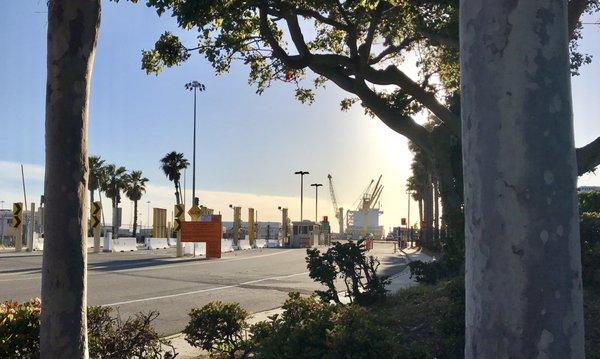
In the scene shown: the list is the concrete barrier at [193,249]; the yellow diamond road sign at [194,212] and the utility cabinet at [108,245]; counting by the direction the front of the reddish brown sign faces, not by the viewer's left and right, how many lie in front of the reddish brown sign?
0

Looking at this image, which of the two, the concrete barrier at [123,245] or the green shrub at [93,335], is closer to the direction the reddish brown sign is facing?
the green shrub

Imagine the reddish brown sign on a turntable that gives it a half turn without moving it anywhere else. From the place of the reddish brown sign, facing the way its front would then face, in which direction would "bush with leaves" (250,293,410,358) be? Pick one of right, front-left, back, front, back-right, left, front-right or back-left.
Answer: back

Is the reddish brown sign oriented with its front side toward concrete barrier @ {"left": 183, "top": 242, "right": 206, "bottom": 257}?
no

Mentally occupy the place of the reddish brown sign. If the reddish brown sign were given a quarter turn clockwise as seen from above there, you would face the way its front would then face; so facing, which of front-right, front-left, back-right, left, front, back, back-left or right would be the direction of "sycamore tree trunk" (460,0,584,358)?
left

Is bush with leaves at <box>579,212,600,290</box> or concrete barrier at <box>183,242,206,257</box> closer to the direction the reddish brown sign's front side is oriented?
the bush with leaves

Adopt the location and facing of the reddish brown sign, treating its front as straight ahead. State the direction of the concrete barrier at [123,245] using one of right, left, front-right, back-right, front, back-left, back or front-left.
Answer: back-right

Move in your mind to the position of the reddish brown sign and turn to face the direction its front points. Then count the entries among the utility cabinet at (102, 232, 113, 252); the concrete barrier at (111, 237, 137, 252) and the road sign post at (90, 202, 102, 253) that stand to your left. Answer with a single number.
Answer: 0

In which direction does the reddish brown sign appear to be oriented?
toward the camera

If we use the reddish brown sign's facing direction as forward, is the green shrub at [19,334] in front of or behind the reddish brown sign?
in front

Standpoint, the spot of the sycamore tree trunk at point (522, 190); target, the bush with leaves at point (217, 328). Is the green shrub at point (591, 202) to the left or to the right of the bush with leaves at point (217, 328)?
right

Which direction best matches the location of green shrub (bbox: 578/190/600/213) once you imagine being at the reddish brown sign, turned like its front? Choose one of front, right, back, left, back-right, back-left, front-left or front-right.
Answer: front-left

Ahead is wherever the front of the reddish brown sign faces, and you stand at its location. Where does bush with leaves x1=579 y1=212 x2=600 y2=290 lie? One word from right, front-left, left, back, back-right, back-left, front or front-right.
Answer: front

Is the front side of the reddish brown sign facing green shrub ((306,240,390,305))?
yes

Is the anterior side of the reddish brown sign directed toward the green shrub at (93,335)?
yes

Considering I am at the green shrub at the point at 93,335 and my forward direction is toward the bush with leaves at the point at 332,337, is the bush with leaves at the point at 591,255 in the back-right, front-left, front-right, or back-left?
front-left

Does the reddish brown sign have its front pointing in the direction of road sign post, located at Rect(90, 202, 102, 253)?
no

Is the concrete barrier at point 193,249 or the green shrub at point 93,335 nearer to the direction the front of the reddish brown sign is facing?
the green shrub

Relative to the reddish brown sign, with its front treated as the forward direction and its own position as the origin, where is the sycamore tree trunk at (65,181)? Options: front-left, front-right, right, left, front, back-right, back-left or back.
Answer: front
